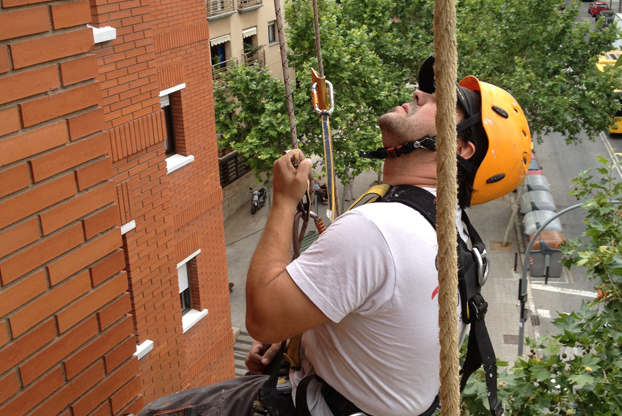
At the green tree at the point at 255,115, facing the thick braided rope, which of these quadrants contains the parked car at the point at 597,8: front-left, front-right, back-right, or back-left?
back-left

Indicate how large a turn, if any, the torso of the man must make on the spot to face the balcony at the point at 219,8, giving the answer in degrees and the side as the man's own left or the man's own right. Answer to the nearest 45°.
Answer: approximately 90° to the man's own right

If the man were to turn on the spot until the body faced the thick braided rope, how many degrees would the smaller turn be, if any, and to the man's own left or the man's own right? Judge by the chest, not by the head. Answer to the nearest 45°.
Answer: approximately 90° to the man's own left

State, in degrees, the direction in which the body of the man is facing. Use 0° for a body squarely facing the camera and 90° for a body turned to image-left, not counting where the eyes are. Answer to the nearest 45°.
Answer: approximately 90°
